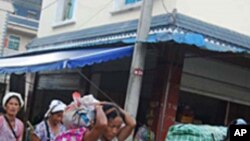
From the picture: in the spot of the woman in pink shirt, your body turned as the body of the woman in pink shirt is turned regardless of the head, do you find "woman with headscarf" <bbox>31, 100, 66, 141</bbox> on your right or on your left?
on your left

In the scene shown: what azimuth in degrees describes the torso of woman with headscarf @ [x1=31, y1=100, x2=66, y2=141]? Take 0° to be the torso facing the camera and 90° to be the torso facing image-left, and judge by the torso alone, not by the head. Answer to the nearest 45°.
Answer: approximately 315°

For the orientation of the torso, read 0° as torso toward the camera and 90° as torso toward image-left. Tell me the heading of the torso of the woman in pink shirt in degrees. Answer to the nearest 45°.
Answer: approximately 0°

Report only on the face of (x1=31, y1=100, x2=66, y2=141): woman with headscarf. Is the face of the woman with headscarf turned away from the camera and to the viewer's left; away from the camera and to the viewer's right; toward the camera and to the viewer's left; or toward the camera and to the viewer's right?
toward the camera and to the viewer's right

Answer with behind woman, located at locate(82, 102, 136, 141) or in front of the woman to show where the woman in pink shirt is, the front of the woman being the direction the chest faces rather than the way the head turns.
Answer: behind
